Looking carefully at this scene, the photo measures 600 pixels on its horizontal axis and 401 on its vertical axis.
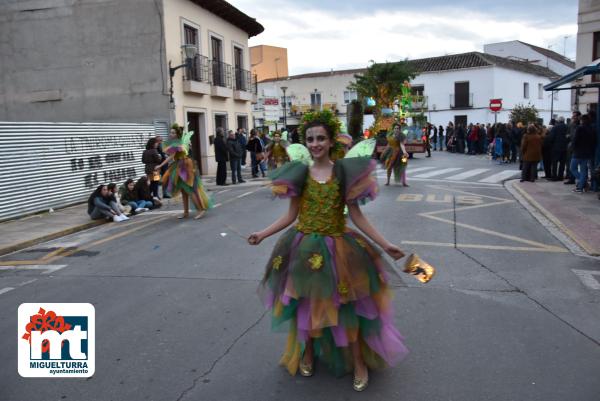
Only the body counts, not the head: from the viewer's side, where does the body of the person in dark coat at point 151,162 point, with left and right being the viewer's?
facing to the right of the viewer

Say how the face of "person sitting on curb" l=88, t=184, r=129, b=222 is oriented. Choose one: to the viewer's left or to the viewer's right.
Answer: to the viewer's right

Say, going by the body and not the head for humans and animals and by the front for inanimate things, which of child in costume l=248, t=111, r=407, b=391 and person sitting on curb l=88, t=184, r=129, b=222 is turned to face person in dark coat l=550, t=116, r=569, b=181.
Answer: the person sitting on curb

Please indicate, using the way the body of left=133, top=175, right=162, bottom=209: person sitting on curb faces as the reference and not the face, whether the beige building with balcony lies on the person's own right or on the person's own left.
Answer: on the person's own left

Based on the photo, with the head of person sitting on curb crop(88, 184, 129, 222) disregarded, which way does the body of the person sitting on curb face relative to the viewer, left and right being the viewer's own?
facing to the right of the viewer

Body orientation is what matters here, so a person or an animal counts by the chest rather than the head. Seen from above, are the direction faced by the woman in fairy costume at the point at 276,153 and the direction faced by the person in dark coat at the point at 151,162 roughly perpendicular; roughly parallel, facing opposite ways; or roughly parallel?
roughly perpendicular

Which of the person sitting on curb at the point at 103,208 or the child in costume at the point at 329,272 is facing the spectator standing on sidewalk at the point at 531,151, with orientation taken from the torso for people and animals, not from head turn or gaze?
the person sitting on curb

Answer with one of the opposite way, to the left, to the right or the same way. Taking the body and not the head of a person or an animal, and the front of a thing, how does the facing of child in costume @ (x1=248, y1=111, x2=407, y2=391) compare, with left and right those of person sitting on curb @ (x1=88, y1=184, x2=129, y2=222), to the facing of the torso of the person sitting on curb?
to the right

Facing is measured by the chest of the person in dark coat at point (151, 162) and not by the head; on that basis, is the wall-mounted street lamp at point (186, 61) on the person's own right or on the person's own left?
on the person's own left

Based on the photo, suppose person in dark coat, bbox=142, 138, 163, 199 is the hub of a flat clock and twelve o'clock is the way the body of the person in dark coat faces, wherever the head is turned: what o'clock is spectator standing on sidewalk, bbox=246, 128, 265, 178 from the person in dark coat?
The spectator standing on sidewalk is roughly at 10 o'clock from the person in dark coat.
